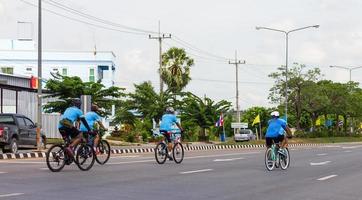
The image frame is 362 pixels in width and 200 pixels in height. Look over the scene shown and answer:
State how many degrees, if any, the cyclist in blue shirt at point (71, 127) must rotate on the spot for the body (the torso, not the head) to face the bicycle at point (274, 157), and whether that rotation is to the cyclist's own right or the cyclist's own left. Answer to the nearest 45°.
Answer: approximately 45° to the cyclist's own right

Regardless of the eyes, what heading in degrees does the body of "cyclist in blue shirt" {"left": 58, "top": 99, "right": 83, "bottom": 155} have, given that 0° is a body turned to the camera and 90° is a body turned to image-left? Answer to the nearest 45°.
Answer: approximately 225°

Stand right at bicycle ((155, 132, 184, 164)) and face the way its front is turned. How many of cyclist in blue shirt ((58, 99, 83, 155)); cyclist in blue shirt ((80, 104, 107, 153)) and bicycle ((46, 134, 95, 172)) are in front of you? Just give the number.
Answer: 0

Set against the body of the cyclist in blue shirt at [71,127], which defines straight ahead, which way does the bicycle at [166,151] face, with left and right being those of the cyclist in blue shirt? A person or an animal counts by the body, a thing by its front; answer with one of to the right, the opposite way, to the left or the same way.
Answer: the same way

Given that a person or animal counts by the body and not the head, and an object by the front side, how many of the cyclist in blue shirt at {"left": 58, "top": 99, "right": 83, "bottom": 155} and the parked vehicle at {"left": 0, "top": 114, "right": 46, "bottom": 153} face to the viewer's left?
0

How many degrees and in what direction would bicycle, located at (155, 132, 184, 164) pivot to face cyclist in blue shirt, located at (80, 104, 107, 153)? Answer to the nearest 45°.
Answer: approximately 135° to its left

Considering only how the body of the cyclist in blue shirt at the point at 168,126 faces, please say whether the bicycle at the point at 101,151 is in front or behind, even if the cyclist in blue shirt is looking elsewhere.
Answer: behind

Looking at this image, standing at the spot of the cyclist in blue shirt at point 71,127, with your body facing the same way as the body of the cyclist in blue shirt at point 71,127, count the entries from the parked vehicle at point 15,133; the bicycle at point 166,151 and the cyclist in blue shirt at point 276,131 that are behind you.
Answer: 0

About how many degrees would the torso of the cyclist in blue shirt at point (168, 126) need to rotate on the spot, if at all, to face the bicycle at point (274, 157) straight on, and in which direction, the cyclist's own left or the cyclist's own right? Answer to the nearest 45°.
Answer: approximately 90° to the cyclist's own right

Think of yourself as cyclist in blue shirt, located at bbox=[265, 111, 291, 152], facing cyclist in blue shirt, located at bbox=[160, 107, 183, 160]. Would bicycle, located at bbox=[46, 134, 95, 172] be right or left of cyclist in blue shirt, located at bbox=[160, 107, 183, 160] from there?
left

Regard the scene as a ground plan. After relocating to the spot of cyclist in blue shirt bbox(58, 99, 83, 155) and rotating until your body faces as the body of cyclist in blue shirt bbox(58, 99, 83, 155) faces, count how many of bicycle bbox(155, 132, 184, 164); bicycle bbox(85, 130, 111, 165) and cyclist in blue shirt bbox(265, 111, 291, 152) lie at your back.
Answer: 0

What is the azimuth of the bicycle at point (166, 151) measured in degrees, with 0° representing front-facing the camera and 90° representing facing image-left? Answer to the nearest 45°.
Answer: approximately 225°

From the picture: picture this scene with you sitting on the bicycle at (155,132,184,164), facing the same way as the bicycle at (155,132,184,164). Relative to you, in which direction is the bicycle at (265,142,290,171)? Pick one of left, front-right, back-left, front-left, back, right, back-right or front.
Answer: right

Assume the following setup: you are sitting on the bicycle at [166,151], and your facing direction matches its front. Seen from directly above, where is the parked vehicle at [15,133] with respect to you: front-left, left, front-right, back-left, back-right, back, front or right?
left
